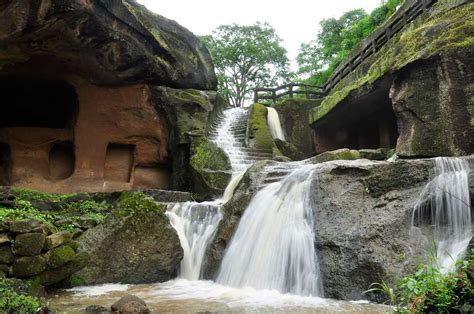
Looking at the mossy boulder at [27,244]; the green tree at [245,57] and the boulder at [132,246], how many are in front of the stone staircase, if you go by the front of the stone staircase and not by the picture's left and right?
2

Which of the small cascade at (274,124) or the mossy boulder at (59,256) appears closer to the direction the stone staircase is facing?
the mossy boulder

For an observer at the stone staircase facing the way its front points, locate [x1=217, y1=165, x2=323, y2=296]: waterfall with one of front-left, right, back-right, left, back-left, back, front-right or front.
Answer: front

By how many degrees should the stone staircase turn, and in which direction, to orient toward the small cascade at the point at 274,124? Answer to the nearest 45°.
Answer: approximately 135° to its left

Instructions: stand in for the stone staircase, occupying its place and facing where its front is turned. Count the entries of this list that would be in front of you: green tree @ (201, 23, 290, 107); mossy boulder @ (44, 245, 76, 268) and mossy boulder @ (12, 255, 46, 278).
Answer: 2

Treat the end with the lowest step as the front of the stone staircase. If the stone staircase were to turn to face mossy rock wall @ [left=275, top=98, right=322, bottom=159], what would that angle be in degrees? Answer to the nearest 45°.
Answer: approximately 135° to its left

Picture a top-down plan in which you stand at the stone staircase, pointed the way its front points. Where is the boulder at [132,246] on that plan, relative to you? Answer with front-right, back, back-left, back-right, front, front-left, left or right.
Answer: front

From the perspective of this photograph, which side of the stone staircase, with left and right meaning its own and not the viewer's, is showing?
front

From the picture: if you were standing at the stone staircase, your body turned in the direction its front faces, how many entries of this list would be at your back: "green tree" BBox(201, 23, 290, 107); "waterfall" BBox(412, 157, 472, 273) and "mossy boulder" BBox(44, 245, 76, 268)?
1

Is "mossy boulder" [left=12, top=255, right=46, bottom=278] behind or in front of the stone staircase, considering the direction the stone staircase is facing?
in front

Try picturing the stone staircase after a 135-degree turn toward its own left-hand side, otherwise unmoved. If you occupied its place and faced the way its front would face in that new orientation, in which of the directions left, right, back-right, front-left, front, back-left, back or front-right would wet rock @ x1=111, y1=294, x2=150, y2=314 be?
back-right

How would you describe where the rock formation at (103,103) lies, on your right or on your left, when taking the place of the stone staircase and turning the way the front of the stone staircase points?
on your right

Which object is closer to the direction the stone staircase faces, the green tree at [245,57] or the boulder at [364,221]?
the boulder

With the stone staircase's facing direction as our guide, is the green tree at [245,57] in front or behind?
behind

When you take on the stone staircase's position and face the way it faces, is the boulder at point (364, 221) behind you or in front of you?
in front

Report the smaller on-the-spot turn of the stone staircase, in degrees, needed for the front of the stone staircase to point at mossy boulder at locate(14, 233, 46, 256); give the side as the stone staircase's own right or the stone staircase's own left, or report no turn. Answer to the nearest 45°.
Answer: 0° — it already faces it
